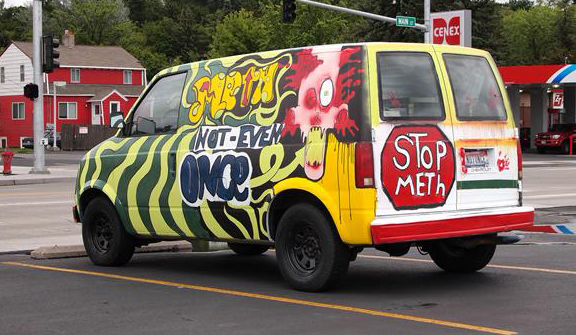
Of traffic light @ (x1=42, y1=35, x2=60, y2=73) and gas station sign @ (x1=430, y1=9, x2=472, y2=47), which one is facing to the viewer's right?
the traffic light

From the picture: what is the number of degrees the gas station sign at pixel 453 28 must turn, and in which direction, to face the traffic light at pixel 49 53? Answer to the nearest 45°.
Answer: approximately 45° to its right

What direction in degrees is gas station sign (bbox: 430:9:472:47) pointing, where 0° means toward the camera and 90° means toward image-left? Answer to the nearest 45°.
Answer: approximately 45°

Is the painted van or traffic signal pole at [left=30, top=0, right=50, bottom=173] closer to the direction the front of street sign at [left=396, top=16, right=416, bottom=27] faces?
the painted van

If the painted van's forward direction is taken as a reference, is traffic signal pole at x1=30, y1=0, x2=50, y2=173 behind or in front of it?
in front

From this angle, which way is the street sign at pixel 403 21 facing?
toward the camera

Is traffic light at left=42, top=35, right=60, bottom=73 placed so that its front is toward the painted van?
no

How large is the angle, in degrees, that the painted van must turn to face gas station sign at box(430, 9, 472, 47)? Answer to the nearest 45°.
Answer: approximately 45° to its right

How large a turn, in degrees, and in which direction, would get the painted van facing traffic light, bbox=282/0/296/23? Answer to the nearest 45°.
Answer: approximately 45° to its right

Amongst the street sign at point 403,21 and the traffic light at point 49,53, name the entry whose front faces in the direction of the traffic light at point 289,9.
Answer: the traffic light at point 49,53

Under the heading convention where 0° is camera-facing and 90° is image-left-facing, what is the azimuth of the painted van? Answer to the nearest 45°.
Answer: approximately 135°

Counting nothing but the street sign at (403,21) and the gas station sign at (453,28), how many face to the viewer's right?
0

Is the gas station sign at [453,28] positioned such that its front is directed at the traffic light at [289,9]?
no

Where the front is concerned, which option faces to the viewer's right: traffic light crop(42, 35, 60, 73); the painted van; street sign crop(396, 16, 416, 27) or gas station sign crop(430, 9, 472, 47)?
the traffic light

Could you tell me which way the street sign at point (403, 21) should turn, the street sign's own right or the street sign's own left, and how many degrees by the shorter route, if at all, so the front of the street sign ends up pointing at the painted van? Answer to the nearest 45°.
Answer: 0° — it already faces it
